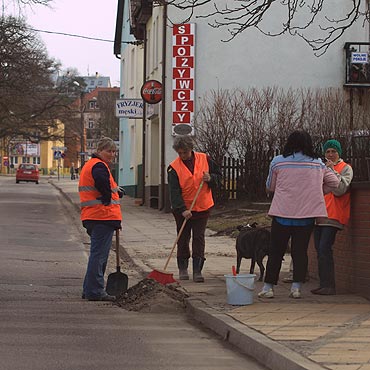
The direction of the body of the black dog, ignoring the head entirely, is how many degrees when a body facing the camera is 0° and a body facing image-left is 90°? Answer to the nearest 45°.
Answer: approximately 135°

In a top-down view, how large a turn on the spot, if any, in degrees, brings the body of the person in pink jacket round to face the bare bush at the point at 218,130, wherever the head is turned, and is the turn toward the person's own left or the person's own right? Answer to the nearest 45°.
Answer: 0° — they already face it

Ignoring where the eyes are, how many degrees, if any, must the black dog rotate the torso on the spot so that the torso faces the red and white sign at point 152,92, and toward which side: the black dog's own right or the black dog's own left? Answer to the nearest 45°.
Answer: approximately 45° to the black dog's own right

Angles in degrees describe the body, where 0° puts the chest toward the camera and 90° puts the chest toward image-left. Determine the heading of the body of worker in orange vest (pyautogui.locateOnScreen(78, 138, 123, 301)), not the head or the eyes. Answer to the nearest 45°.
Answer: approximately 270°

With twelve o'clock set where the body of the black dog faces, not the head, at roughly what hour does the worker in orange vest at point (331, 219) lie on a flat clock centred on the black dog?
The worker in orange vest is roughly at 6 o'clock from the black dog.

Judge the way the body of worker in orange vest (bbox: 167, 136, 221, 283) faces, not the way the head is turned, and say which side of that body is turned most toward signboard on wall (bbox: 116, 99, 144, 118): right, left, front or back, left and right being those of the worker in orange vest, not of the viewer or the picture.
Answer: back

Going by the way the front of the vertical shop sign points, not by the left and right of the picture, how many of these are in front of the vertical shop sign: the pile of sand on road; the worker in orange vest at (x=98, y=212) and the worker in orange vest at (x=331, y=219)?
3

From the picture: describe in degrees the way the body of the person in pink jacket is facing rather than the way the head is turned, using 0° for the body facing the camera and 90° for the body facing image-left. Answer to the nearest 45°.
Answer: approximately 180°

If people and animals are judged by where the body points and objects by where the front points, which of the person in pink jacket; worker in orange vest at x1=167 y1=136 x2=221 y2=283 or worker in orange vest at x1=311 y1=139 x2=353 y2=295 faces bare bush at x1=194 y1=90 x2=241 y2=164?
the person in pink jacket

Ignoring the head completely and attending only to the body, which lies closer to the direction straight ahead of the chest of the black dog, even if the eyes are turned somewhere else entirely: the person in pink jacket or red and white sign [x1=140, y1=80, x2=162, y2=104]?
the red and white sign
